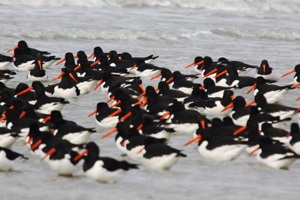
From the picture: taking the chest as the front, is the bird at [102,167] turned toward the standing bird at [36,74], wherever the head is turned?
no

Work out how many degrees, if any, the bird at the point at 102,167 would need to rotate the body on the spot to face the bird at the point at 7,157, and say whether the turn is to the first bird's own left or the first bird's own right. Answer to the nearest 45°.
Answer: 0° — it already faces it

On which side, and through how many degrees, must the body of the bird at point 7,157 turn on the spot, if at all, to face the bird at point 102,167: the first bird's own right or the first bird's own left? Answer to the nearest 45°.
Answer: approximately 135° to the first bird's own left

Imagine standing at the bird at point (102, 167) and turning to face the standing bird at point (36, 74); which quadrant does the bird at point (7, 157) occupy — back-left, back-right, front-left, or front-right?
front-left

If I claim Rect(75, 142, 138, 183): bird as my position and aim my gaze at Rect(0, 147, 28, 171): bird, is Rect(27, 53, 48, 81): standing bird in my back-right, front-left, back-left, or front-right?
front-right

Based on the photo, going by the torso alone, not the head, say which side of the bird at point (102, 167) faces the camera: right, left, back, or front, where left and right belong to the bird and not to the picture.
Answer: left

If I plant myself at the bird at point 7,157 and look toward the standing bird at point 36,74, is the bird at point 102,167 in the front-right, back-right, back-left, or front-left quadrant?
back-right

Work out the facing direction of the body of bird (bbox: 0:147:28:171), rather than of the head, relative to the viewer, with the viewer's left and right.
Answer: facing to the left of the viewer

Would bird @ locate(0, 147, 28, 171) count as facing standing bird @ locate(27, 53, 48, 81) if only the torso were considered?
no

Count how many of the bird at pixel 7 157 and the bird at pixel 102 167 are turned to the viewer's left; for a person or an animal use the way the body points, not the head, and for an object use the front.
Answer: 2

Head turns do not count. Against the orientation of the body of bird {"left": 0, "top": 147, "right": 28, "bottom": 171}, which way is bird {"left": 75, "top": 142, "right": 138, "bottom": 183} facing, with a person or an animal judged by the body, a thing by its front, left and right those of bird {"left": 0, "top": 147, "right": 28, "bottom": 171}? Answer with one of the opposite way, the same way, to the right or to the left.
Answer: the same way
